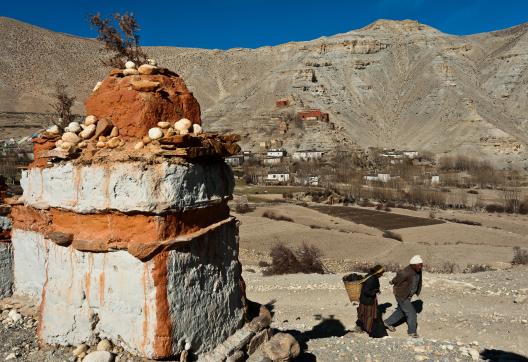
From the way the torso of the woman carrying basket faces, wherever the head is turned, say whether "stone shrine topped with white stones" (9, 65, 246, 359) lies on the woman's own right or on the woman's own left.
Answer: on the woman's own right

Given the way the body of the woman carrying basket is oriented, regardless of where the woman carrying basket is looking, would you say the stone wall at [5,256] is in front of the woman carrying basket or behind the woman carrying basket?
behind

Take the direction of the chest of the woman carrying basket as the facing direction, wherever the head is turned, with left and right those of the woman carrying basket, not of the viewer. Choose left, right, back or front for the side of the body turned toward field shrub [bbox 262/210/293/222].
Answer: left

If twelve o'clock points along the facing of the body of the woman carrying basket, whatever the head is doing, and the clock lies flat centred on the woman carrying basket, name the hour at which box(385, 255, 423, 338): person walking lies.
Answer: The person walking is roughly at 12 o'clock from the woman carrying basket.

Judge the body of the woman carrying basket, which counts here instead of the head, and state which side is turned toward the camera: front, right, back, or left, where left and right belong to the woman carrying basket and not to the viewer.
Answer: right

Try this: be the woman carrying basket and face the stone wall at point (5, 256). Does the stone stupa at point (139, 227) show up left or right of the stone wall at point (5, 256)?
left

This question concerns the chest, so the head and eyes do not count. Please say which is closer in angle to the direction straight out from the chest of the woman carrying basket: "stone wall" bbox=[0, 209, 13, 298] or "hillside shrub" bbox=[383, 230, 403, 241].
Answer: the hillside shrub

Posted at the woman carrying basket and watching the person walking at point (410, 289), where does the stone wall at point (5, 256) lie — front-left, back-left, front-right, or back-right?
back-right

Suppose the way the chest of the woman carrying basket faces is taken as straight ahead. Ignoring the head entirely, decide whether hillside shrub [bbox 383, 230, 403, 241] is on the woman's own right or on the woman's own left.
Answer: on the woman's own left

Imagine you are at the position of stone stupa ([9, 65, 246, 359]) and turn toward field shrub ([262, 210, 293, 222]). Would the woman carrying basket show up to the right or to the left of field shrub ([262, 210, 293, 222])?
right
